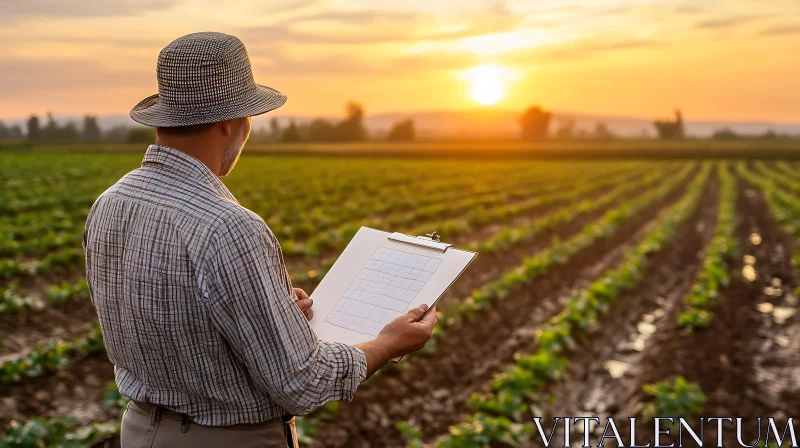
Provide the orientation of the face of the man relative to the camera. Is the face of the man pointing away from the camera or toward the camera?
away from the camera

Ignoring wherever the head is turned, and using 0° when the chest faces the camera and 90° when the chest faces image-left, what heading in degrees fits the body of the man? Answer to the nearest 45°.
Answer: approximately 225°
